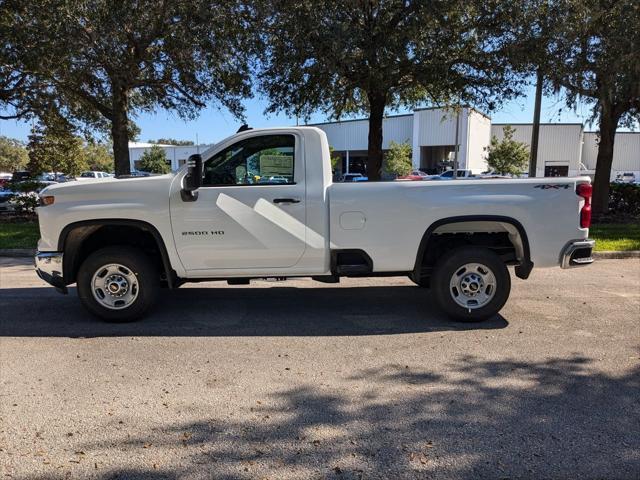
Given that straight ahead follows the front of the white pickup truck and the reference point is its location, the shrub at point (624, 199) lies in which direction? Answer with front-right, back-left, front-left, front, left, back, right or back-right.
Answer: back-right

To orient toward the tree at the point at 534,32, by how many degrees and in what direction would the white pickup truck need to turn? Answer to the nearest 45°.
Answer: approximately 135° to its right

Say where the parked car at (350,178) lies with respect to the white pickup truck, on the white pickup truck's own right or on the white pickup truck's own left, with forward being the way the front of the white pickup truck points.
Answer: on the white pickup truck's own right

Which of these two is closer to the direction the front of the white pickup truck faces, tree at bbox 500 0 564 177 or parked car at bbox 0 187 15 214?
the parked car

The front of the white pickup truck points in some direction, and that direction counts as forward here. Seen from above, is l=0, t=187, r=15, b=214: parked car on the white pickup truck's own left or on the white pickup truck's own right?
on the white pickup truck's own right

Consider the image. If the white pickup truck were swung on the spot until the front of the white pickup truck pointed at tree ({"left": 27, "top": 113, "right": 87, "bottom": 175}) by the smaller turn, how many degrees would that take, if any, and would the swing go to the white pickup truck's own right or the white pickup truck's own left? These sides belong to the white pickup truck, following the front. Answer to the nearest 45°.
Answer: approximately 45° to the white pickup truck's own right

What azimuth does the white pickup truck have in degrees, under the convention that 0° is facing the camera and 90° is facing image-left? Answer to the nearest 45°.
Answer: approximately 90°

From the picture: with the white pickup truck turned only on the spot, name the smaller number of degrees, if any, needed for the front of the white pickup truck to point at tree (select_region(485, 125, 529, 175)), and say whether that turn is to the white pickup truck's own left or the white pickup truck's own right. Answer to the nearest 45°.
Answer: approximately 135° to the white pickup truck's own right
